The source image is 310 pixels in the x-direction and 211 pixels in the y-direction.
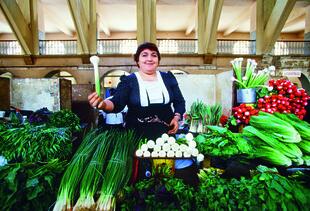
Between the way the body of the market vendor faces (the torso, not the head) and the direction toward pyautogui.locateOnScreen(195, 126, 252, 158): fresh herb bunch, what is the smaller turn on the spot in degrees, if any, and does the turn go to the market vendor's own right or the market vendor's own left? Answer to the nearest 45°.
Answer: approximately 45° to the market vendor's own left

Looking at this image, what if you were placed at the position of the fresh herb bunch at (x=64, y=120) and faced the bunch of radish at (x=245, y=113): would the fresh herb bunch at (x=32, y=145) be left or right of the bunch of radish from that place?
right

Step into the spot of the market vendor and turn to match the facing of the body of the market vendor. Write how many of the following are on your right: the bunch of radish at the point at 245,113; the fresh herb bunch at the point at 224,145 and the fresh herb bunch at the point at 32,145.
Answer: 1

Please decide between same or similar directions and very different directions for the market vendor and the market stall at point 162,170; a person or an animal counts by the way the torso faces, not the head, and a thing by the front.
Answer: same or similar directions

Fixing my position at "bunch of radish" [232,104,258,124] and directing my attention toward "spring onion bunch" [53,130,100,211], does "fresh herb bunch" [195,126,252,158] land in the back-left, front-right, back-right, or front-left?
front-left

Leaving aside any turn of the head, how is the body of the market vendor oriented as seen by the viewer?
toward the camera

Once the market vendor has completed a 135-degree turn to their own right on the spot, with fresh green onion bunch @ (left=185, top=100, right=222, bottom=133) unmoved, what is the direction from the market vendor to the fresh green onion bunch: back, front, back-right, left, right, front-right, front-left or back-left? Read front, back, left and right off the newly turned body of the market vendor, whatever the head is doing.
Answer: right

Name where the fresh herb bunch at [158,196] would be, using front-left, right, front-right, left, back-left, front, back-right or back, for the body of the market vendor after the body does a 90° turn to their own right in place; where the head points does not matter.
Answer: left

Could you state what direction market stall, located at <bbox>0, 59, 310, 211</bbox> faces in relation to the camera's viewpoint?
facing the viewer

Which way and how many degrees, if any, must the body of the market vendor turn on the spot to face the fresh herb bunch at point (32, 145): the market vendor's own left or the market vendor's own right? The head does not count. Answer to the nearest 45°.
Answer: approximately 90° to the market vendor's own right

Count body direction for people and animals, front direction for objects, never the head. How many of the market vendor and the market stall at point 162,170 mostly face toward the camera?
2

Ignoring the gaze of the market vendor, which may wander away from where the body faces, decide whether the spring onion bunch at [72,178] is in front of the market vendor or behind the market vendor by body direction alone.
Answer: in front
